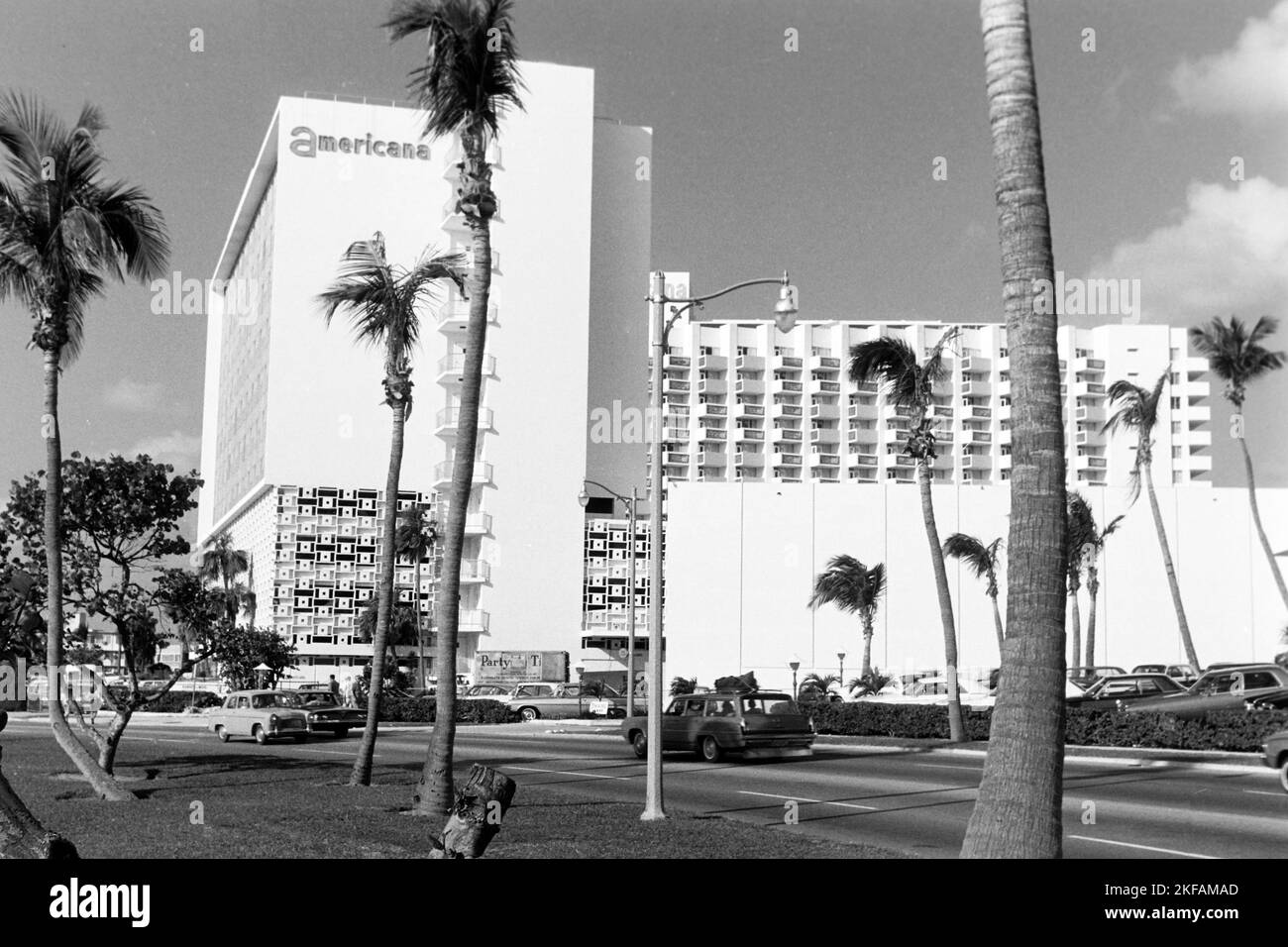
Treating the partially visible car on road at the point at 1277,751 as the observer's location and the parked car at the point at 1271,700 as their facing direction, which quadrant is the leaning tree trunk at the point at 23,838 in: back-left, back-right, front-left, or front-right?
back-left

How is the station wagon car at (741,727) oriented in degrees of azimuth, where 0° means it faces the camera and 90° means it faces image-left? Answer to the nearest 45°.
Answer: approximately 135°

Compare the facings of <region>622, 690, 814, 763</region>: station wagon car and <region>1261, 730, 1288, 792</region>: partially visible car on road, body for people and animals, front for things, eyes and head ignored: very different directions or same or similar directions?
same or similar directions

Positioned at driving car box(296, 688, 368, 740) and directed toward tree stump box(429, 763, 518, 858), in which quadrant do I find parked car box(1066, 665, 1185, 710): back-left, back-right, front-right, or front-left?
front-left

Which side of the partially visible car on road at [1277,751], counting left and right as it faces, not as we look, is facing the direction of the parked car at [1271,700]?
right

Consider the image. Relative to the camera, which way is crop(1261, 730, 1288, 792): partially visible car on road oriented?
to the viewer's left

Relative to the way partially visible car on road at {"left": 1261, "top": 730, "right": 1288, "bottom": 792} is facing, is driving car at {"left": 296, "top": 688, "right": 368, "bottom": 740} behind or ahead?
ahead

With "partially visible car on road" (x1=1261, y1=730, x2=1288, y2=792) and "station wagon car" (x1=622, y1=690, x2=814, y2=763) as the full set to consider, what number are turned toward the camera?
0

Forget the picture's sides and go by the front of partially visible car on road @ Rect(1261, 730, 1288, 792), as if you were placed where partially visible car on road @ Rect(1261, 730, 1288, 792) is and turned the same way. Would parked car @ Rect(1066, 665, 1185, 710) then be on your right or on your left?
on your right

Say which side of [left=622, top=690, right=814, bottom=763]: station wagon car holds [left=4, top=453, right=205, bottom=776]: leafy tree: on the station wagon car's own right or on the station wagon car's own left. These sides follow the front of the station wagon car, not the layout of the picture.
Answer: on the station wagon car's own left

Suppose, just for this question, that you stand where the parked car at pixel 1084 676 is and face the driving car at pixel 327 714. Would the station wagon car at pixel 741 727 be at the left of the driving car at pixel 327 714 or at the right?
left
